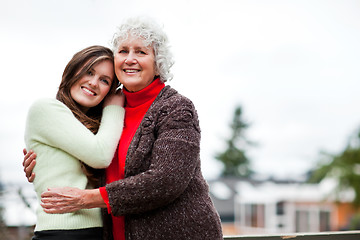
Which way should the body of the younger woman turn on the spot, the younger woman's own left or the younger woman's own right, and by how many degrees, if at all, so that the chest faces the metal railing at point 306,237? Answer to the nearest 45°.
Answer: approximately 45° to the younger woman's own left

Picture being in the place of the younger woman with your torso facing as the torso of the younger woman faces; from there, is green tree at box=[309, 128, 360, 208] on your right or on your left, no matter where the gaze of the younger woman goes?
on your left

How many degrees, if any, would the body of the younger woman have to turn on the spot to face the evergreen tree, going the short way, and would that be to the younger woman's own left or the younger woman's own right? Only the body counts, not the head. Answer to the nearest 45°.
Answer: approximately 135° to the younger woman's own left

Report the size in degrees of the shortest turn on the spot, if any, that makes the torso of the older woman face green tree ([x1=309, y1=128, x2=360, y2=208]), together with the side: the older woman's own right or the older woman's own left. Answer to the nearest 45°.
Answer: approximately 180°

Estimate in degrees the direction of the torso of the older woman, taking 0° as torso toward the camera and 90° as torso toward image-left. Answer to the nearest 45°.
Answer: approximately 45°

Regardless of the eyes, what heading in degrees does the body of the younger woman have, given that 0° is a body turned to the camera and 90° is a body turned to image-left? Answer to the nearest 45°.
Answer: approximately 315°
